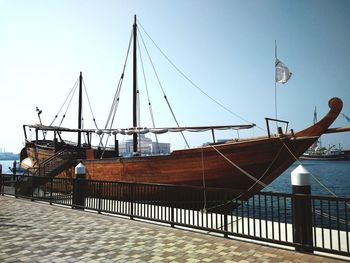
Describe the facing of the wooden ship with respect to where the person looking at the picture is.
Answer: facing the viewer and to the right of the viewer

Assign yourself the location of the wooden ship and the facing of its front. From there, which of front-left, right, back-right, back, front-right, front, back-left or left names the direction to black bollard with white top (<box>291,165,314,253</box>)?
front-right
